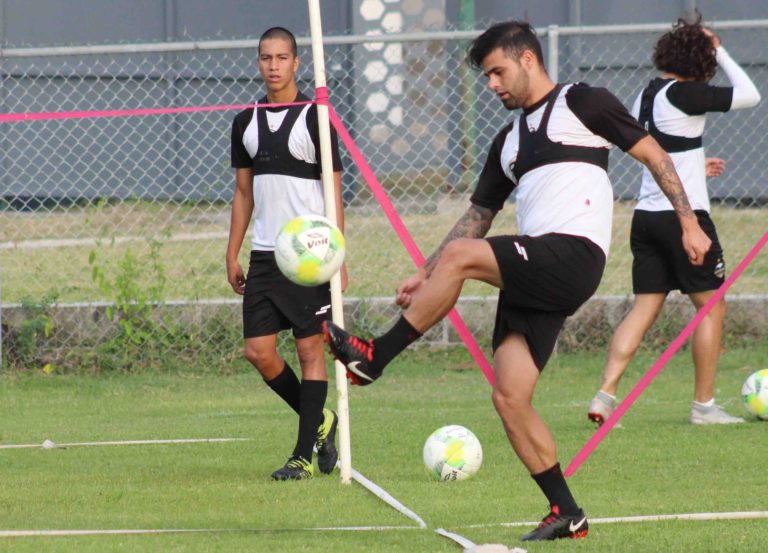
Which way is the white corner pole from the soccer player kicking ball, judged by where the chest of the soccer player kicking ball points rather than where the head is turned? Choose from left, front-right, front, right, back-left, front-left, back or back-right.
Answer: right

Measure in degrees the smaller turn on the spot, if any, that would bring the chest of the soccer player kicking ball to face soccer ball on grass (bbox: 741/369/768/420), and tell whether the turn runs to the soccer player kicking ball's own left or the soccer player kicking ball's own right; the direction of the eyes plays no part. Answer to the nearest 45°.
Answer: approximately 180°

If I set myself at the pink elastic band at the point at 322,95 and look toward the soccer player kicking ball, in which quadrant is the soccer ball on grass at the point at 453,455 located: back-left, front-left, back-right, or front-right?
front-left

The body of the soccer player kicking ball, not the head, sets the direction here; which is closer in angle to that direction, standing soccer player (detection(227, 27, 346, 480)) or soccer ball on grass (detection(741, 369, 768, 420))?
the standing soccer player

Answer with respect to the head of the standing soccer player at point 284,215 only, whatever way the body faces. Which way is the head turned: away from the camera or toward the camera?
toward the camera

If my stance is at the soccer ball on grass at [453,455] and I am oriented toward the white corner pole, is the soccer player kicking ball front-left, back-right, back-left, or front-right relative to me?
back-left

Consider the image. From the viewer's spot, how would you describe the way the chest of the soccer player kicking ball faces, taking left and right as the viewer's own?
facing the viewer and to the left of the viewer
